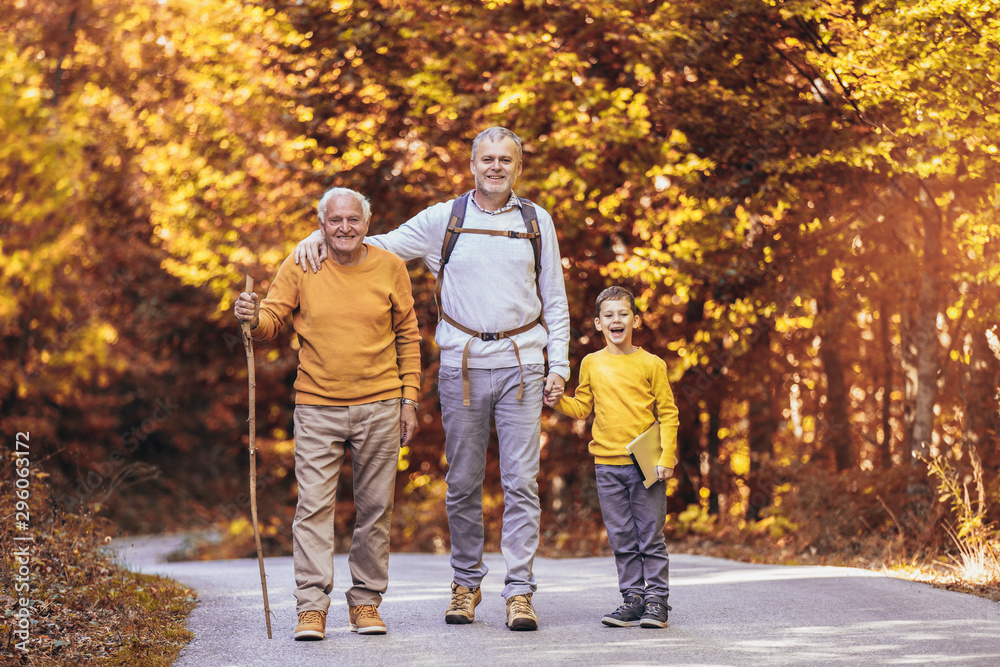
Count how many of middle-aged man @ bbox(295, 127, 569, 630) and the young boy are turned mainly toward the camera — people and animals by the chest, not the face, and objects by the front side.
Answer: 2

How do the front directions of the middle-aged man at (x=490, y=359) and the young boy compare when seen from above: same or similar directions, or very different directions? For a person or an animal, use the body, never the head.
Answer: same or similar directions

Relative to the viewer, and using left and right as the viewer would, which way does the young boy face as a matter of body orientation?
facing the viewer

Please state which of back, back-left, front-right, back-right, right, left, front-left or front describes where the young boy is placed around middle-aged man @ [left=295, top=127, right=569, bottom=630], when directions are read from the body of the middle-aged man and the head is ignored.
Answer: left

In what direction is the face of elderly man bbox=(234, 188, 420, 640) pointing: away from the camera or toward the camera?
toward the camera

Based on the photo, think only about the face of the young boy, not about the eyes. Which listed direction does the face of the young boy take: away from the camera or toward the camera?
toward the camera

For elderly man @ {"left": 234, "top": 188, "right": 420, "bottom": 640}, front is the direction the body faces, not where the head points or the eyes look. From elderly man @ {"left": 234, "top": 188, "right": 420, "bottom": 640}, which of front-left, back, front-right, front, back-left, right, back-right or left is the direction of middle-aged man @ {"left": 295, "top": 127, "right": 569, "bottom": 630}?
left

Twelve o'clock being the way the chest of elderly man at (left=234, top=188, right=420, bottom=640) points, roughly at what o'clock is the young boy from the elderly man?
The young boy is roughly at 9 o'clock from the elderly man.

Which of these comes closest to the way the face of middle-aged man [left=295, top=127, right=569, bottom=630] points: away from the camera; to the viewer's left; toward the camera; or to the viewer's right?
toward the camera

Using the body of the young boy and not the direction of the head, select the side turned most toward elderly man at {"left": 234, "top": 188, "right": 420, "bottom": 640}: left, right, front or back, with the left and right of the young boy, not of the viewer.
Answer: right

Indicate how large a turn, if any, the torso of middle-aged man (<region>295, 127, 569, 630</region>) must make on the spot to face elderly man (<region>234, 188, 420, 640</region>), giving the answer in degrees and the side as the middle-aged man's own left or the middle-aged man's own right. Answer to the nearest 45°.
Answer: approximately 90° to the middle-aged man's own right
